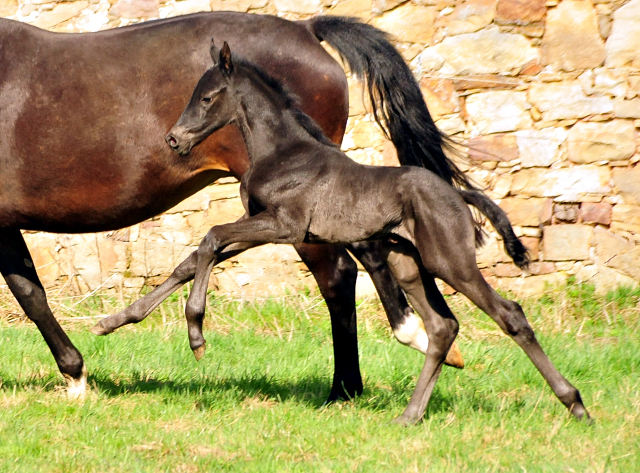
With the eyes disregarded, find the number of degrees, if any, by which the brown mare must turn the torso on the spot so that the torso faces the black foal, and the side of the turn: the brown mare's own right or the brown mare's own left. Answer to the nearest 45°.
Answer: approximately 135° to the brown mare's own left

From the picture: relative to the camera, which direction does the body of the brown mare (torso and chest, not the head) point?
to the viewer's left

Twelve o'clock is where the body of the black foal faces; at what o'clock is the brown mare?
The brown mare is roughly at 1 o'clock from the black foal.

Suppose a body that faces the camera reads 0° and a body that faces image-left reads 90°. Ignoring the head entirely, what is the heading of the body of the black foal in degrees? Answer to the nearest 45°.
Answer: approximately 90°

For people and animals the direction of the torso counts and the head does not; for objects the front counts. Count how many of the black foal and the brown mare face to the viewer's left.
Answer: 2
